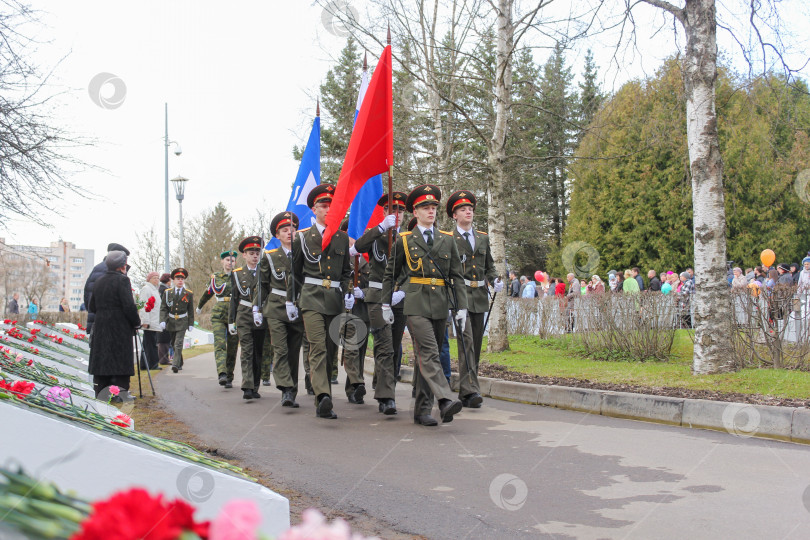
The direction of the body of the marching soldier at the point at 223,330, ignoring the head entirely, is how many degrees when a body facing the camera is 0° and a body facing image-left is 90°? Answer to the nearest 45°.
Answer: approximately 315°

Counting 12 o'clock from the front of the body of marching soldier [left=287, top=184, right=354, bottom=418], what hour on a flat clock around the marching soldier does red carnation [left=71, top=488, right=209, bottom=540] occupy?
The red carnation is roughly at 12 o'clock from the marching soldier.

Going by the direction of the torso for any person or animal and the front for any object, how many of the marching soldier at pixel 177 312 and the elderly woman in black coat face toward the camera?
1

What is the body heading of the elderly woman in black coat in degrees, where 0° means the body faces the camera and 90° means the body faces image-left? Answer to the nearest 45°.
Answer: approximately 225°

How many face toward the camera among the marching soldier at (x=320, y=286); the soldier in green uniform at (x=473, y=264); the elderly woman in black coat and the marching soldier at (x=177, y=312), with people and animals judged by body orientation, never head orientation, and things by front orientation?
3

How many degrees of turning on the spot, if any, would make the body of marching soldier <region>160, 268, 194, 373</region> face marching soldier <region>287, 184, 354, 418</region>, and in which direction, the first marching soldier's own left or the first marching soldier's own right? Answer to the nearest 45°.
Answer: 0° — they already face them

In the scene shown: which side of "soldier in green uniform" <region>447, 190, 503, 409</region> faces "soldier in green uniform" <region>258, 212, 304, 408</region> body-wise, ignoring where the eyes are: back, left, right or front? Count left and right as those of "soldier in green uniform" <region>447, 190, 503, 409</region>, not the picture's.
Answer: right

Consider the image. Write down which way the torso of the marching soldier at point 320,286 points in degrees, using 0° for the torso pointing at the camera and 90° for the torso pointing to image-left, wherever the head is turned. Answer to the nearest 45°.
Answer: approximately 0°

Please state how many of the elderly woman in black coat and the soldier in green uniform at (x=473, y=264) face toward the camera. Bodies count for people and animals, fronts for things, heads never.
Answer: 1

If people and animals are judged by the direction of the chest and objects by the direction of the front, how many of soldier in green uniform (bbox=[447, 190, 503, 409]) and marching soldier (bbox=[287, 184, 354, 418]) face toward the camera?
2

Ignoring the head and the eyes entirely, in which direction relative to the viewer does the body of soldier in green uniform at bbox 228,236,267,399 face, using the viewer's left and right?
facing the viewer and to the right of the viewer
